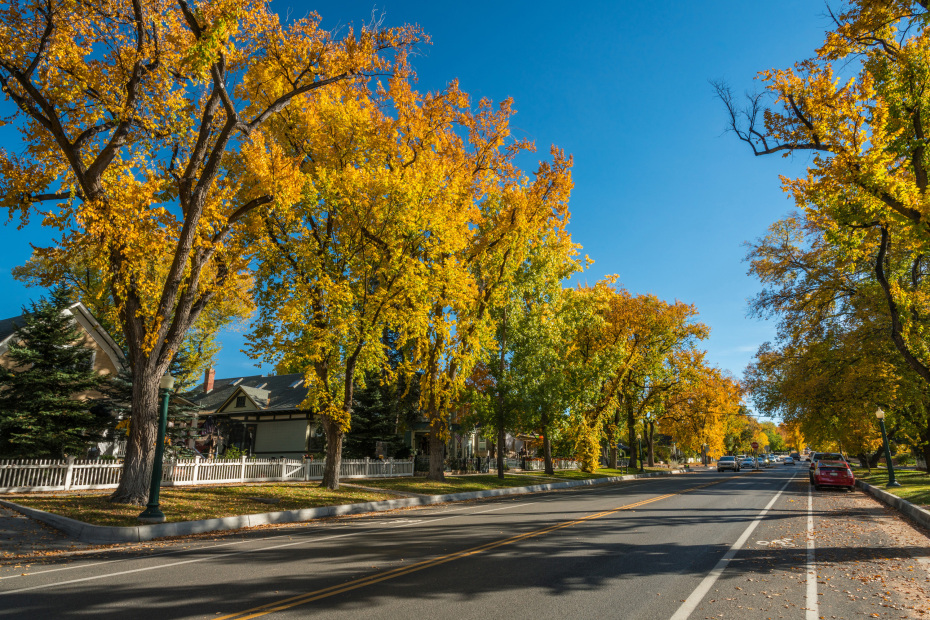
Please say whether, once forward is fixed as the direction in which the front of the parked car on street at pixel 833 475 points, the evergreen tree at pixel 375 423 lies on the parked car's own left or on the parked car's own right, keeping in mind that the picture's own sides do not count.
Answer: on the parked car's own left

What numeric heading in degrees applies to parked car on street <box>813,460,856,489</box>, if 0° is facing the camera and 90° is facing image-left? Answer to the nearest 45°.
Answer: approximately 180°

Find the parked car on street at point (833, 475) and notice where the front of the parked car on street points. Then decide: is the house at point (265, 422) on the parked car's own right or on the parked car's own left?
on the parked car's own left

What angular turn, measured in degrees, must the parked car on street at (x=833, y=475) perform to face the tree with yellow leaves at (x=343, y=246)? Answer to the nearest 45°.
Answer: approximately 135° to its left
